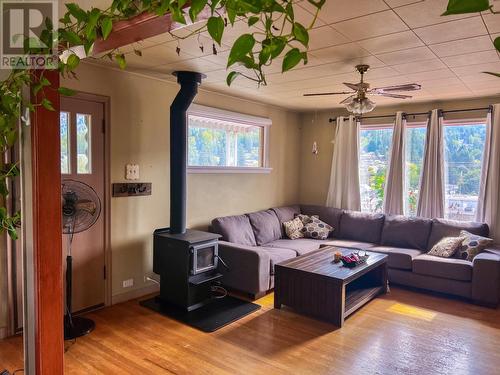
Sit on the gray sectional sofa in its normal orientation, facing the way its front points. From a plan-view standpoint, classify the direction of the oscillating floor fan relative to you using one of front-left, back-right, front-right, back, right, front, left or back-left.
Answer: front-right

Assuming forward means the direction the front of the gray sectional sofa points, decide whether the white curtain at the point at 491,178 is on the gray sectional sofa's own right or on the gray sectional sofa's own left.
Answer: on the gray sectional sofa's own left

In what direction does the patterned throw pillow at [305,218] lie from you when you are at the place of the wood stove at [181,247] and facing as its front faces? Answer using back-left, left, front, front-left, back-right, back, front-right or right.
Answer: left

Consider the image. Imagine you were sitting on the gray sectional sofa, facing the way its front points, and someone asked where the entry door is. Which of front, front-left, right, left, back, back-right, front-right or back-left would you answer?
front-right

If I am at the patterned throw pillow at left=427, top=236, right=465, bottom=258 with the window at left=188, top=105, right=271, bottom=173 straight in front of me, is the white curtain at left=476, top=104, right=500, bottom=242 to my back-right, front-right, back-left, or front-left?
back-right

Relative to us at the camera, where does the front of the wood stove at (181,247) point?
facing the viewer and to the right of the viewer

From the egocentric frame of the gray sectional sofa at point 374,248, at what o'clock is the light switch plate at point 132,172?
The light switch plate is roughly at 2 o'clock from the gray sectional sofa.

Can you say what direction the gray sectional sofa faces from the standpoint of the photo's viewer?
facing the viewer

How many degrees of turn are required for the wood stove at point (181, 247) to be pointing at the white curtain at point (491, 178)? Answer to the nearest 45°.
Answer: approximately 45° to its left

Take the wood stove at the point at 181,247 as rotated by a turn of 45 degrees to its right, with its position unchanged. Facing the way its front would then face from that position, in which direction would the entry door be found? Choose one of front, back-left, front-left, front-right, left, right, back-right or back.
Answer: right

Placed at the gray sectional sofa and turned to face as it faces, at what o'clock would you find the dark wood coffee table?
The dark wood coffee table is roughly at 1 o'clock from the gray sectional sofa.

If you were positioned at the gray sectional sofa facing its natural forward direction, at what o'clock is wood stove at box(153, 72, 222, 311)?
The wood stove is roughly at 2 o'clock from the gray sectional sofa.

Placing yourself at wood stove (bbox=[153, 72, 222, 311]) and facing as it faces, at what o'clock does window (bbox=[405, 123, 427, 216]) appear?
The window is roughly at 10 o'clock from the wood stove.

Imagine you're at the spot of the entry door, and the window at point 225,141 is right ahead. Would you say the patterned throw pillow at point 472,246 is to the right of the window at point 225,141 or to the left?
right

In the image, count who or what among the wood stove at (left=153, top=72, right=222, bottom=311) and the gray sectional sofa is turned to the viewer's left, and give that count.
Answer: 0
